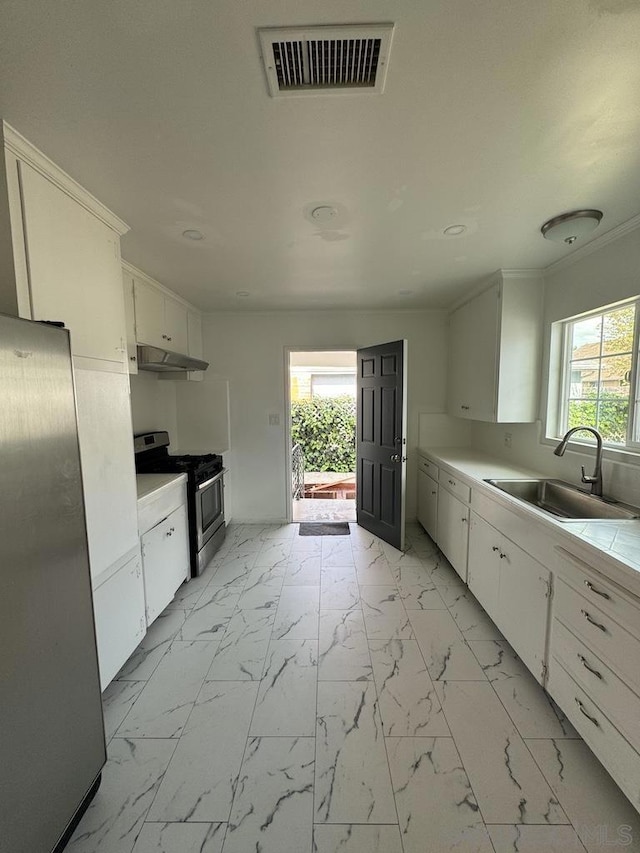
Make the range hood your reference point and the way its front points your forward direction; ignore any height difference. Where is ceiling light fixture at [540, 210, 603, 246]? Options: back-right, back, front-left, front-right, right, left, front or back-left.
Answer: front-right

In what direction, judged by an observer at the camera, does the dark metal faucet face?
facing to the left of the viewer

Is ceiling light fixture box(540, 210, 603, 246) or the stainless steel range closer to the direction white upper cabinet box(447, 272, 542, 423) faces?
the stainless steel range

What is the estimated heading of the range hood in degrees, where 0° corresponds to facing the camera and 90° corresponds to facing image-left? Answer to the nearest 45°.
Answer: approximately 270°

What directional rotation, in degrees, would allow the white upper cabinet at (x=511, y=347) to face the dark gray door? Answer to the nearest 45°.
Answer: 0° — it already faces it

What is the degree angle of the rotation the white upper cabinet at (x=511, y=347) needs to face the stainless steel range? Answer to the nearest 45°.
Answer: approximately 45° to its left

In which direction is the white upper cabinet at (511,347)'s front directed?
to the viewer's left

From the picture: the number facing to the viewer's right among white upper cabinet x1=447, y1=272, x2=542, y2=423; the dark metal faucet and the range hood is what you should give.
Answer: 1

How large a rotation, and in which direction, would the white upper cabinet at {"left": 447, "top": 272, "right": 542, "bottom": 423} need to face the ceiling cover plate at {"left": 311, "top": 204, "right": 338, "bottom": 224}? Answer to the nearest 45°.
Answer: approximately 45° to its left
